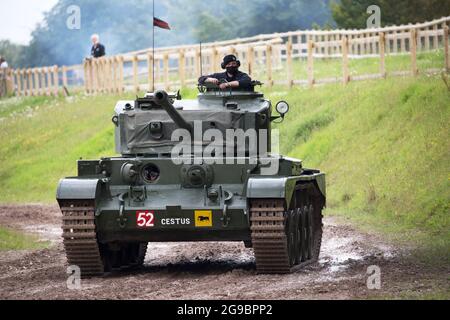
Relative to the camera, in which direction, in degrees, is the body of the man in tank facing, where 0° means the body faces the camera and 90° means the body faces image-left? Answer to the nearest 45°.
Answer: approximately 0°

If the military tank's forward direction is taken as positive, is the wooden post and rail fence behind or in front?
behind

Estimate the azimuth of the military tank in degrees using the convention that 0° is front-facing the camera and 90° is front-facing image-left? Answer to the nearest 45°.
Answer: approximately 0°
